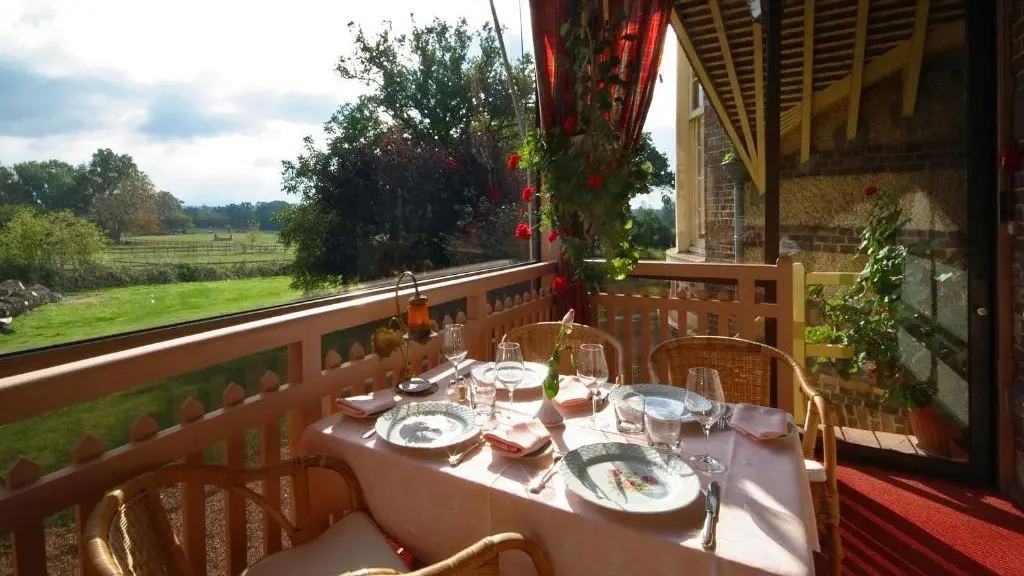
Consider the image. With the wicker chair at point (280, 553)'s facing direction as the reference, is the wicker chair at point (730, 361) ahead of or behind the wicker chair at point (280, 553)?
ahead

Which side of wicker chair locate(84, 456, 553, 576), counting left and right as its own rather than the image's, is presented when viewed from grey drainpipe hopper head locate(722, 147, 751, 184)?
front

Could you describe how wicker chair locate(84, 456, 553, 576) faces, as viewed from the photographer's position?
facing away from the viewer and to the right of the viewer

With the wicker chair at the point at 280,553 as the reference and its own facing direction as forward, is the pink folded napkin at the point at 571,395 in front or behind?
in front

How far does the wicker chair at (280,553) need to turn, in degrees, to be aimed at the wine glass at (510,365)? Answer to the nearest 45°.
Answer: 0° — it already faces it

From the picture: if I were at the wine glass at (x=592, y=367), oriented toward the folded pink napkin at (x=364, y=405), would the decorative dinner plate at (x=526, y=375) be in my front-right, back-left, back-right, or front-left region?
front-right
